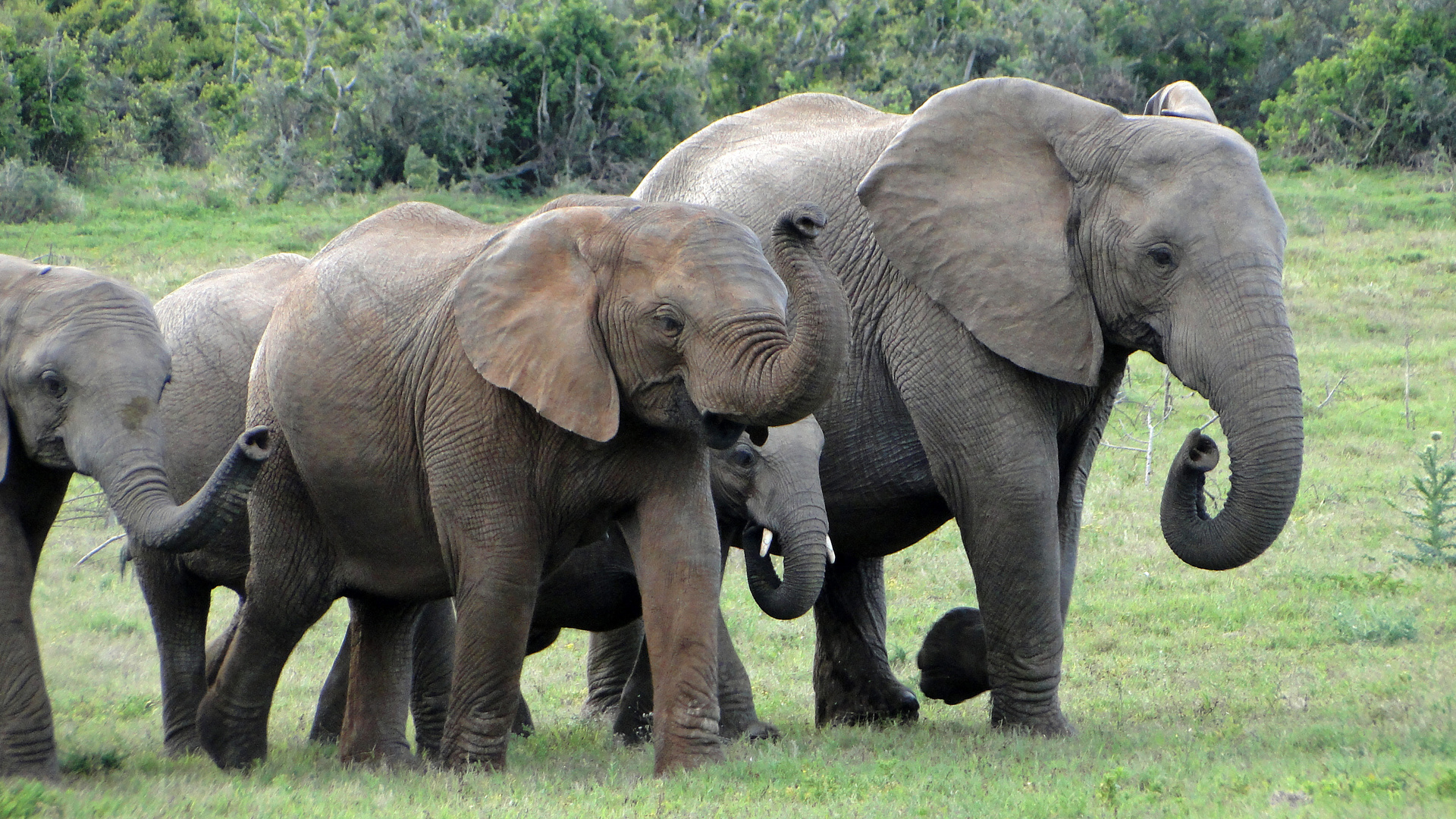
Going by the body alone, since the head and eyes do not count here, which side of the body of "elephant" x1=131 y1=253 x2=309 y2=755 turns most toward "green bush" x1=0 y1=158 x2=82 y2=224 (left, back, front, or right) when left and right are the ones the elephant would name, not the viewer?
left

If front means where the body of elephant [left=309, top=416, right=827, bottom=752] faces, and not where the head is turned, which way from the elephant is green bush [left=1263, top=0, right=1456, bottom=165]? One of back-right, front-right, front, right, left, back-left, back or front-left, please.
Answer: front-left

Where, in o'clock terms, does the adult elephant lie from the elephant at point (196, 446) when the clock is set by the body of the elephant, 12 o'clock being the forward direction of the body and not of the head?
The adult elephant is roughly at 1 o'clock from the elephant.

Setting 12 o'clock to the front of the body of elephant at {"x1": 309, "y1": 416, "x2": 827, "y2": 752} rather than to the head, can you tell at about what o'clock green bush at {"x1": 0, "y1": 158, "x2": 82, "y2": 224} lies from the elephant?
The green bush is roughly at 8 o'clock from the elephant.

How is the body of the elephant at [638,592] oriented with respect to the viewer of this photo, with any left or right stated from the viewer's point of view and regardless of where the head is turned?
facing to the right of the viewer

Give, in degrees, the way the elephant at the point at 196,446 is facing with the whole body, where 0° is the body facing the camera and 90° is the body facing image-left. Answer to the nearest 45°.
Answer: approximately 270°

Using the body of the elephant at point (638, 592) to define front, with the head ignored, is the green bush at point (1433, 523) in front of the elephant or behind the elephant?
in front

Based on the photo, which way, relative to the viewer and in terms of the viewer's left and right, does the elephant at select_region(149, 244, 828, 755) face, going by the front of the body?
facing to the right of the viewer

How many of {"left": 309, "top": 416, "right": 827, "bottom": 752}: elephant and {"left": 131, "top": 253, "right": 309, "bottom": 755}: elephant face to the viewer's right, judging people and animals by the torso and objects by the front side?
2
